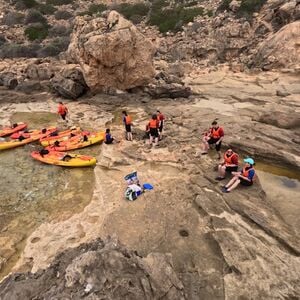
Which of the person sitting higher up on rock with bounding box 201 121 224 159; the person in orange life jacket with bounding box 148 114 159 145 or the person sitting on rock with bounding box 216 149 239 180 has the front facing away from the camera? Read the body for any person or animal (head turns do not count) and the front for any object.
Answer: the person in orange life jacket

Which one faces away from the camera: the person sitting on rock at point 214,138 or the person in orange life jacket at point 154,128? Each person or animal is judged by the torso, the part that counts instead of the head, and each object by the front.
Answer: the person in orange life jacket

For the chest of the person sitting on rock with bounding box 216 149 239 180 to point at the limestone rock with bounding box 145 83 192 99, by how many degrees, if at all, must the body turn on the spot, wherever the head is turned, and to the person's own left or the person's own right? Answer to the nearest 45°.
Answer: approximately 90° to the person's own right

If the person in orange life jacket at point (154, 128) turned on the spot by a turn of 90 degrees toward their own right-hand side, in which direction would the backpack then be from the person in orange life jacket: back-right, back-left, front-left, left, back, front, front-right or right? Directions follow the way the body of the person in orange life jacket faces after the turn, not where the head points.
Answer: right

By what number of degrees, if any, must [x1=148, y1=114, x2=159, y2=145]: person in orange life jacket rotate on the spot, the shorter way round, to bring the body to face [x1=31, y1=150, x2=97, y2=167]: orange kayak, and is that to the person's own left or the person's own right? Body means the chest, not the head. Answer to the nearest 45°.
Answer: approximately 90° to the person's own left

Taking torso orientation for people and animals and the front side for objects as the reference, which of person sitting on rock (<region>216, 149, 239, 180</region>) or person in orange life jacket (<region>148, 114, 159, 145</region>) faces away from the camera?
the person in orange life jacket

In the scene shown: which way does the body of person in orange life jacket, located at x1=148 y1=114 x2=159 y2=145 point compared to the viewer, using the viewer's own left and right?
facing away from the viewer

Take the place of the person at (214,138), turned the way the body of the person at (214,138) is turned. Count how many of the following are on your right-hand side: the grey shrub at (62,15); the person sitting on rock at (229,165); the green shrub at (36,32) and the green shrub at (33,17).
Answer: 3
